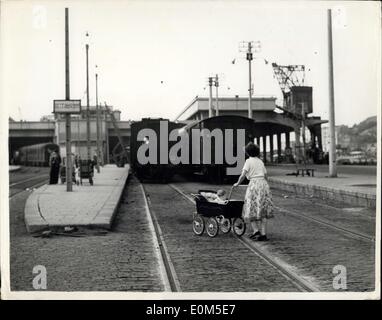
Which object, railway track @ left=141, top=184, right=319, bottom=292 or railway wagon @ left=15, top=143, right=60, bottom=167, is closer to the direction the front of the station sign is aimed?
the railway track

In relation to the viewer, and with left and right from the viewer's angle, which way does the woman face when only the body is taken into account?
facing away from the viewer and to the left of the viewer

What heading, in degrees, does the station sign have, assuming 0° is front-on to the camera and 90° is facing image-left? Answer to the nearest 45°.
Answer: approximately 0°

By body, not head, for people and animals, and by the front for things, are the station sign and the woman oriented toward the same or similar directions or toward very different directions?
very different directions

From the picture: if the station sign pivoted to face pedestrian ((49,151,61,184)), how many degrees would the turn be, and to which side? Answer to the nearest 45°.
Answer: approximately 180°

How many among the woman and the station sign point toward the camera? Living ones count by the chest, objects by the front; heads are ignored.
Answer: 1
